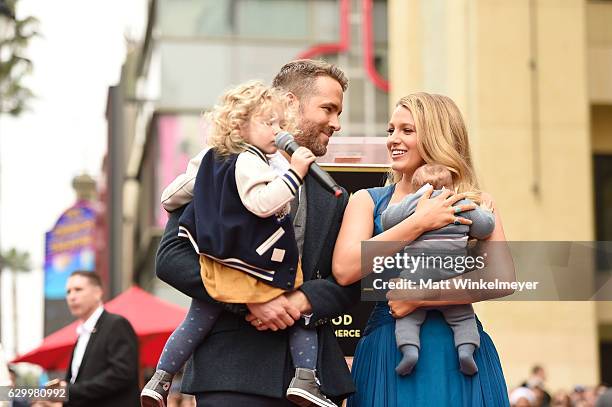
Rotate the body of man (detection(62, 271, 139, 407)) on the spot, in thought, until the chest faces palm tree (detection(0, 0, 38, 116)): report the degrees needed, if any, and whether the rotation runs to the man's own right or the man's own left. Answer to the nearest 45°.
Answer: approximately 135° to the man's own right

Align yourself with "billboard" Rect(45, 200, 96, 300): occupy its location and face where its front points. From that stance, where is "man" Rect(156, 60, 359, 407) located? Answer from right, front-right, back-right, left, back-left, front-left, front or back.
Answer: front-left

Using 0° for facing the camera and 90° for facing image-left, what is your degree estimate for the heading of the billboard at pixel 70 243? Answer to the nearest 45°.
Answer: approximately 45°

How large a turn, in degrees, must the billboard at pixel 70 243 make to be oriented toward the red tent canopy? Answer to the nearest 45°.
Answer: approximately 45° to its left

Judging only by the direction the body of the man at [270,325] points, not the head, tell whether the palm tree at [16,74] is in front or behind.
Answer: behind

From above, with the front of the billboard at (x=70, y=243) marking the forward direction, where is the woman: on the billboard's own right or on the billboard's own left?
on the billboard's own left

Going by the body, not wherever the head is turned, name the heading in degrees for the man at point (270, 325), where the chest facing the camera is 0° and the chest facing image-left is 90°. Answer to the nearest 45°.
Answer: approximately 315°

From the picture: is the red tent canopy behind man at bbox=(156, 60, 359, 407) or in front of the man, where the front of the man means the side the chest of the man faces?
behind
